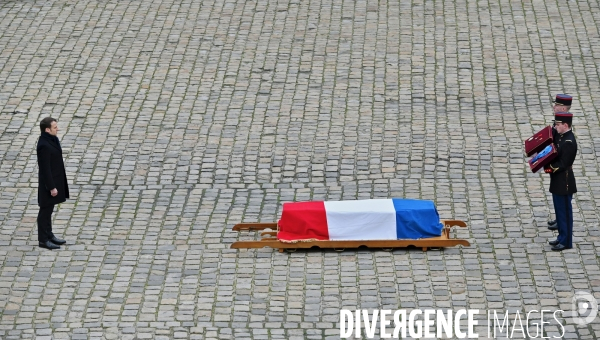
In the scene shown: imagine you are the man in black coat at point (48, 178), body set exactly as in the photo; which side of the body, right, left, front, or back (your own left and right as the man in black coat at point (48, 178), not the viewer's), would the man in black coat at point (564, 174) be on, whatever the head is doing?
front

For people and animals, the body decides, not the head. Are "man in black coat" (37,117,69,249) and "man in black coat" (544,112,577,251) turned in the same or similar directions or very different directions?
very different directions

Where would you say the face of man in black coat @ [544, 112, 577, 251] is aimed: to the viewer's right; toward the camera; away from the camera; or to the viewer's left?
to the viewer's left

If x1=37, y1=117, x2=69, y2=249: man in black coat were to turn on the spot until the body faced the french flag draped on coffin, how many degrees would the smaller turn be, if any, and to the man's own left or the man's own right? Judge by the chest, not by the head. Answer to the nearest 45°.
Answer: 0° — they already face it

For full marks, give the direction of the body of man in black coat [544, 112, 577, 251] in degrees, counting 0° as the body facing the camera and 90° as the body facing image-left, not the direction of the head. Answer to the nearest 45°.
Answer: approximately 90°

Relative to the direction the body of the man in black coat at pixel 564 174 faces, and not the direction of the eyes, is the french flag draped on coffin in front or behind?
in front

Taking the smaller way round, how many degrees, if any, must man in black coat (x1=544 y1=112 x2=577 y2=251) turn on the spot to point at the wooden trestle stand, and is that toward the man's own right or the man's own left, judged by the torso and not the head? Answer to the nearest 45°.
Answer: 0° — they already face it

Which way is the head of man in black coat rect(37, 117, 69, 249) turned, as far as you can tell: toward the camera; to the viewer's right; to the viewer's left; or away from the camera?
to the viewer's right

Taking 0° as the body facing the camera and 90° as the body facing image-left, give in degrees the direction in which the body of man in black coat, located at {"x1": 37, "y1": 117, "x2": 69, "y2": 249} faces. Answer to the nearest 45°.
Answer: approximately 270°
